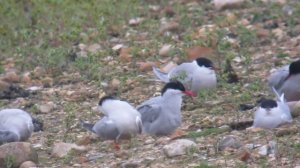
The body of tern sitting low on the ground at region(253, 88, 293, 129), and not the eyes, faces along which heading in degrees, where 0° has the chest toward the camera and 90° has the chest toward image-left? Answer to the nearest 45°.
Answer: approximately 45°

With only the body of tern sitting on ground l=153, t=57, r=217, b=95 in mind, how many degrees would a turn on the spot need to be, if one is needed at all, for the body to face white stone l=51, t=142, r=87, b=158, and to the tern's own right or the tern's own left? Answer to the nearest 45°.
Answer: approximately 135° to the tern's own right

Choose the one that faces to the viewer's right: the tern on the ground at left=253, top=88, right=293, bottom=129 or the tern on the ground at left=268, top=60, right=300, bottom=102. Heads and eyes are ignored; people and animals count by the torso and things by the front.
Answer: the tern on the ground at left=268, top=60, right=300, bottom=102

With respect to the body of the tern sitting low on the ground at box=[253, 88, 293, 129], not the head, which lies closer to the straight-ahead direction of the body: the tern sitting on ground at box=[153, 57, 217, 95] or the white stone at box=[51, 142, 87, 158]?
the white stone

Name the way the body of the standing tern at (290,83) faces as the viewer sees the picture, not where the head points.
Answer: to the viewer's right

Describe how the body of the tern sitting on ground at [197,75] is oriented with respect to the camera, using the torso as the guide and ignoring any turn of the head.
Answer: to the viewer's right

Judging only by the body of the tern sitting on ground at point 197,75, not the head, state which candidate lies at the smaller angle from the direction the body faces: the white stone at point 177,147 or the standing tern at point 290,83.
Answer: the standing tern
